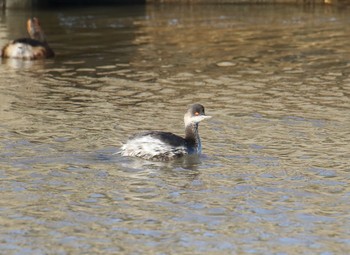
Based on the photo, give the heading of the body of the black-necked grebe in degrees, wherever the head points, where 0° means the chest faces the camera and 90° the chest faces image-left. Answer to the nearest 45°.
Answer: approximately 270°

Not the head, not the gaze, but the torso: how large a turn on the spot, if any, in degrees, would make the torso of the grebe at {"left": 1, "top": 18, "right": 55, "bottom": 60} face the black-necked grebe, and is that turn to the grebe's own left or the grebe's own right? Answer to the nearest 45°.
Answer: approximately 90° to the grebe's own right

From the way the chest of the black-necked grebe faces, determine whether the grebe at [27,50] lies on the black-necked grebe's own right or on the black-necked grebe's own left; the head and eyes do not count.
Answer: on the black-necked grebe's own left
